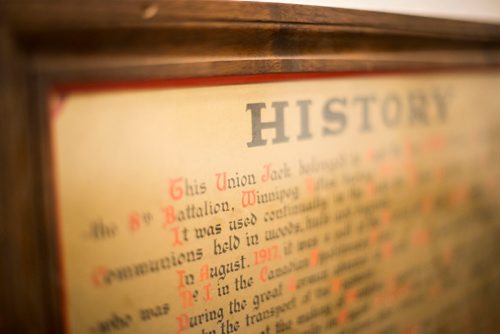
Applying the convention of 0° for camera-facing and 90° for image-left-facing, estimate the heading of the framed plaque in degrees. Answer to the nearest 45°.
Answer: approximately 315°
